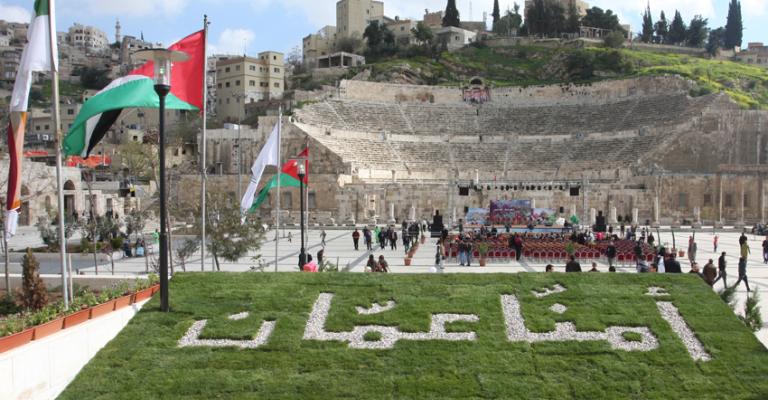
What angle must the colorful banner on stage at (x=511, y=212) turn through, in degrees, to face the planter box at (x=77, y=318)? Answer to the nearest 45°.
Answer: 0° — it already faces it

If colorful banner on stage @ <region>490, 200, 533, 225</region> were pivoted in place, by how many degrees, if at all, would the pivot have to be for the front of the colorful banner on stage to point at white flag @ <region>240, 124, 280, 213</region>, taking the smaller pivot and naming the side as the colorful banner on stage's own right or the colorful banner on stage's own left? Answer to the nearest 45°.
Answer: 0° — it already faces it

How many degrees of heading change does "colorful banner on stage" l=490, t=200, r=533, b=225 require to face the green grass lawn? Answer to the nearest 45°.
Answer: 0° — it already faces it

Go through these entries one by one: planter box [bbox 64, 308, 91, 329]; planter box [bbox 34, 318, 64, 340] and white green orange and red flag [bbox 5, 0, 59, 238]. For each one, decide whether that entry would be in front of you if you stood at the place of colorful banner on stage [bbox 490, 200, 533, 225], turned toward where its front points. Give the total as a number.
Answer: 3

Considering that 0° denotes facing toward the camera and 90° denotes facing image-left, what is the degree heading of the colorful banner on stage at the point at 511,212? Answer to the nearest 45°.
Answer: approximately 0°

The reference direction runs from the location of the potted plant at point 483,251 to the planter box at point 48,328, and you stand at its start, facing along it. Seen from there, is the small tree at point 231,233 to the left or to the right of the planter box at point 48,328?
right

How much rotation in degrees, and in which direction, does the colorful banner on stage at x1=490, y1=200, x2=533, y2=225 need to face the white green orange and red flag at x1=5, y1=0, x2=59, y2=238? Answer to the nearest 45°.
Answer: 0° — it already faces it
